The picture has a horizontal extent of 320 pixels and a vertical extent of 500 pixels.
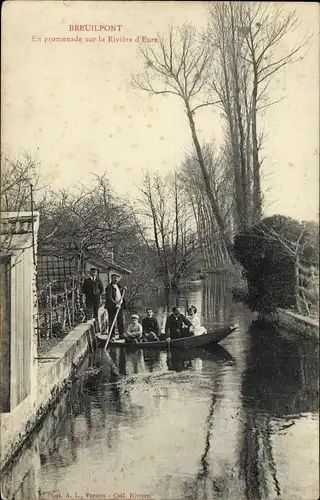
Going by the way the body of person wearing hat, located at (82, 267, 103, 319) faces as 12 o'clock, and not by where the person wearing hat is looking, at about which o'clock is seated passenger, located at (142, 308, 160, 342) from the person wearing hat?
The seated passenger is roughly at 9 o'clock from the person wearing hat.

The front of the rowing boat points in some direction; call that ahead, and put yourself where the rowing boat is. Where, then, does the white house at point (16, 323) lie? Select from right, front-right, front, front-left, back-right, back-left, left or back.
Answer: back-right

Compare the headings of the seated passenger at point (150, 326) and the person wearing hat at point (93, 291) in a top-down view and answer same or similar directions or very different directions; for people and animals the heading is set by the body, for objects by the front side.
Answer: same or similar directions

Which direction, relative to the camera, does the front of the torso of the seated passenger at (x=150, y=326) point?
toward the camera

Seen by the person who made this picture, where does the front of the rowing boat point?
facing to the right of the viewer

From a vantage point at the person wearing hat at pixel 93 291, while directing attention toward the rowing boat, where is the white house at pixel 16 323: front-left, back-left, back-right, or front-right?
back-right

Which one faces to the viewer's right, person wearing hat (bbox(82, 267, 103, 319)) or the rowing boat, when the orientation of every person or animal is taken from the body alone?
the rowing boat

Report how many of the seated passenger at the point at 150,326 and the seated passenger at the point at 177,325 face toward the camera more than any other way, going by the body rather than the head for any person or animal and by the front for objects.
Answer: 2

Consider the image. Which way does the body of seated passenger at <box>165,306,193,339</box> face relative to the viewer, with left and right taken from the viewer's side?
facing the viewer

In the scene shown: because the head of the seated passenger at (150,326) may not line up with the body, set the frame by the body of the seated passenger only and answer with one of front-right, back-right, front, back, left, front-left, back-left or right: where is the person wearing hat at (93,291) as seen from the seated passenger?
right

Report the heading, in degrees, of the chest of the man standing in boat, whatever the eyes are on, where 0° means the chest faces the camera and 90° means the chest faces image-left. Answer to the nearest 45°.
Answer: approximately 315°
